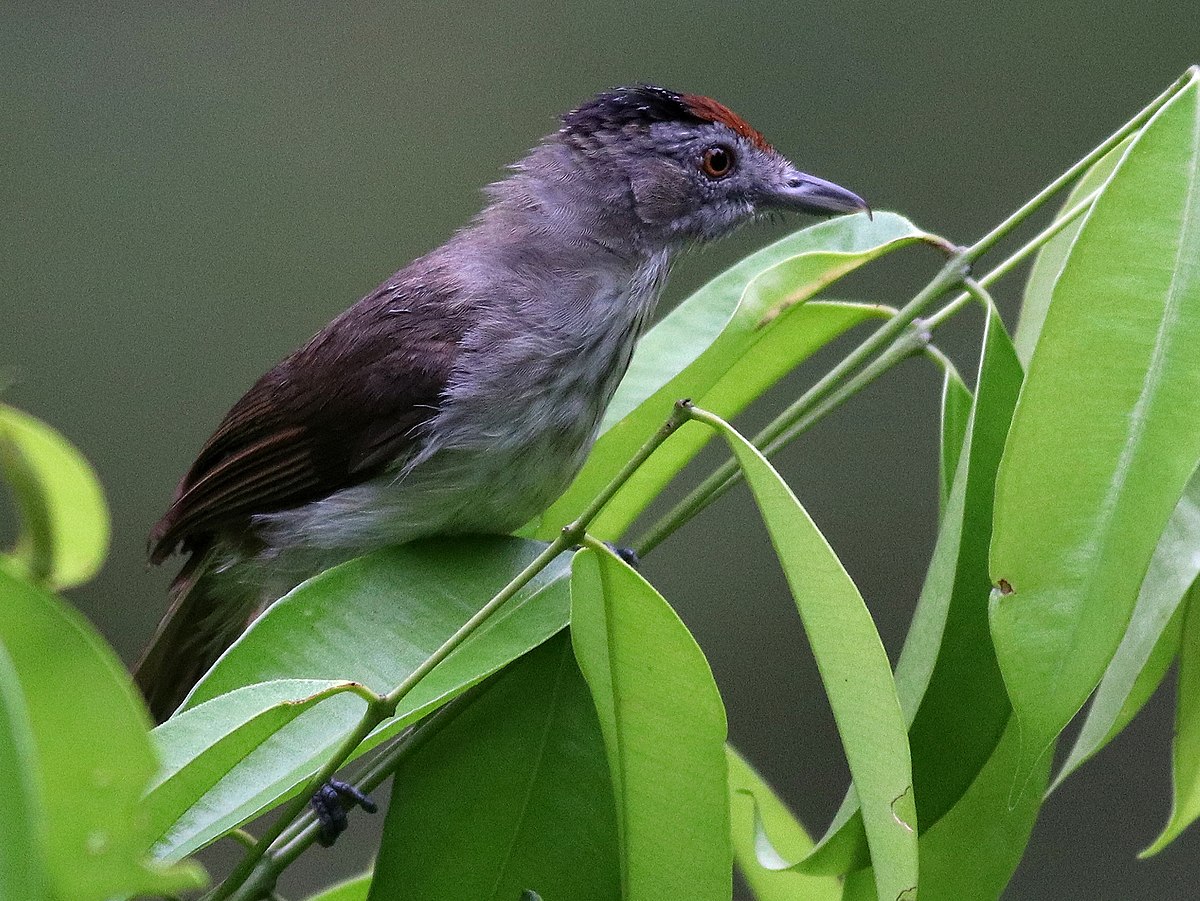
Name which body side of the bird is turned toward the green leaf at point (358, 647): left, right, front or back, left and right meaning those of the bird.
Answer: right

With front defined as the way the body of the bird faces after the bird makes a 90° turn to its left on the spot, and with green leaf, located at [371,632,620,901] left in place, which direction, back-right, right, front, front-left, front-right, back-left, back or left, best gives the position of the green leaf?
back

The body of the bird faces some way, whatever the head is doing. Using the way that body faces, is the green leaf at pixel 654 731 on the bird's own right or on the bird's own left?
on the bird's own right

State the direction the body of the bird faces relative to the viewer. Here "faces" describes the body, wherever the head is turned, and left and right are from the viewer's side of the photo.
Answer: facing to the right of the viewer
